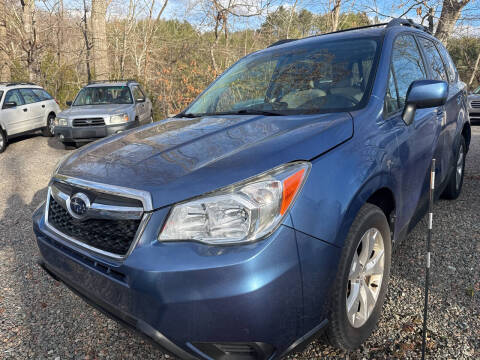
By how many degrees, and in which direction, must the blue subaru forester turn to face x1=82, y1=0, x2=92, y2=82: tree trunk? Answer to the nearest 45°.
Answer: approximately 90° to its right

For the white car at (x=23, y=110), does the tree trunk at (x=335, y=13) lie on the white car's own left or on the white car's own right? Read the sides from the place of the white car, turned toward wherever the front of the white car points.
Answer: on the white car's own left

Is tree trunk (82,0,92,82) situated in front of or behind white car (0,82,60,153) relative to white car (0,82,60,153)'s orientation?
behind

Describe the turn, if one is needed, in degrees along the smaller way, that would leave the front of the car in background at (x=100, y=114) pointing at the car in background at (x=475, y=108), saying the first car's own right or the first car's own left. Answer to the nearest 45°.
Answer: approximately 135° to the first car's own left

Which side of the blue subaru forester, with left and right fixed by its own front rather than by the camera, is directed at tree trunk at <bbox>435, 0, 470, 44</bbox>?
back

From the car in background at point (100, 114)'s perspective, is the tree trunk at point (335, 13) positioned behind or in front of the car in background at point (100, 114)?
behind

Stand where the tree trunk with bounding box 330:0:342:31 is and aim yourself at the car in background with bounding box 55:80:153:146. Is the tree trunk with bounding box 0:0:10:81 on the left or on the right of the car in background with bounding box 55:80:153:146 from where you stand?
right

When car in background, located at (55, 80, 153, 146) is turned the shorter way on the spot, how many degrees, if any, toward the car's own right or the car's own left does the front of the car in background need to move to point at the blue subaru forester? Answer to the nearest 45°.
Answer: approximately 45° to the car's own left

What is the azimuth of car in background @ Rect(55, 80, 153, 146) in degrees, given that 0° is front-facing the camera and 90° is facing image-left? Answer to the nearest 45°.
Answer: approximately 45°
